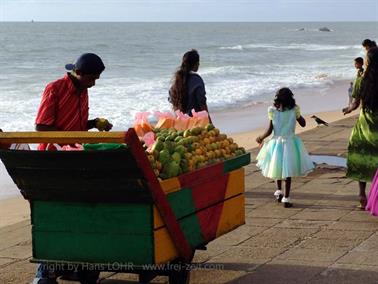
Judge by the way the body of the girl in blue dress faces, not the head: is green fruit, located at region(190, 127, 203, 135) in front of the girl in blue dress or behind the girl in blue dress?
behind

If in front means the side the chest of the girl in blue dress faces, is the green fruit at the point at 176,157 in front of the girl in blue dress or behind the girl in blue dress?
behind

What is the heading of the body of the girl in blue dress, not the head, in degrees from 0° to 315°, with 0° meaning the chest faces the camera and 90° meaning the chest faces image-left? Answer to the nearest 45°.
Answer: approximately 180°

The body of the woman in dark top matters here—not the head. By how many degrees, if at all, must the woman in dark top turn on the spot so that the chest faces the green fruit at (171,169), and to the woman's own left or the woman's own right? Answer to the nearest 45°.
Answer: approximately 135° to the woman's own right

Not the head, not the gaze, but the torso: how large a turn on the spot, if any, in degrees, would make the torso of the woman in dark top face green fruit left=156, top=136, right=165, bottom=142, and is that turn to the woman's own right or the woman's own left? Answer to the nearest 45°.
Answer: approximately 135° to the woman's own right

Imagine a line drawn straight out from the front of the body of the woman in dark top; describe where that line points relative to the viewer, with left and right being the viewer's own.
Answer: facing away from the viewer and to the right of the viewer

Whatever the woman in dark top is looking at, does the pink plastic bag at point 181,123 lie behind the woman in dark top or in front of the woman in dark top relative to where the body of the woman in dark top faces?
behind

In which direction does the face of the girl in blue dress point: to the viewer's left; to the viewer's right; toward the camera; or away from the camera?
away from the camera
